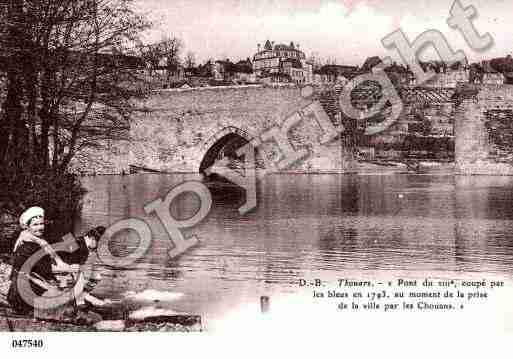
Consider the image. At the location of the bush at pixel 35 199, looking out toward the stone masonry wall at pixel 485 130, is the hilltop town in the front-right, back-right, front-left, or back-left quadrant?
front-left

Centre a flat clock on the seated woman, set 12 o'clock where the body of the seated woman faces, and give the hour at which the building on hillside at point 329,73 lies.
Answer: The building on hillside is roughly at 10 o'clock from the seated woman.

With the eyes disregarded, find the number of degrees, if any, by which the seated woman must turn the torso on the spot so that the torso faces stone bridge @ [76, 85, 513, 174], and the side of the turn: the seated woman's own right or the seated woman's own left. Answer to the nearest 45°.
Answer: approximately 45° to the seated woman's own left

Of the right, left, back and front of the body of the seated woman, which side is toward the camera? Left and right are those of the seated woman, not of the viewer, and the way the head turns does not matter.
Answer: right

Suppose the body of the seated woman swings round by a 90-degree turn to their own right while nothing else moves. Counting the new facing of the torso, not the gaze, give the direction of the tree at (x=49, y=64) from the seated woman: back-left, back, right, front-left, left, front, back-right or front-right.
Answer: back
